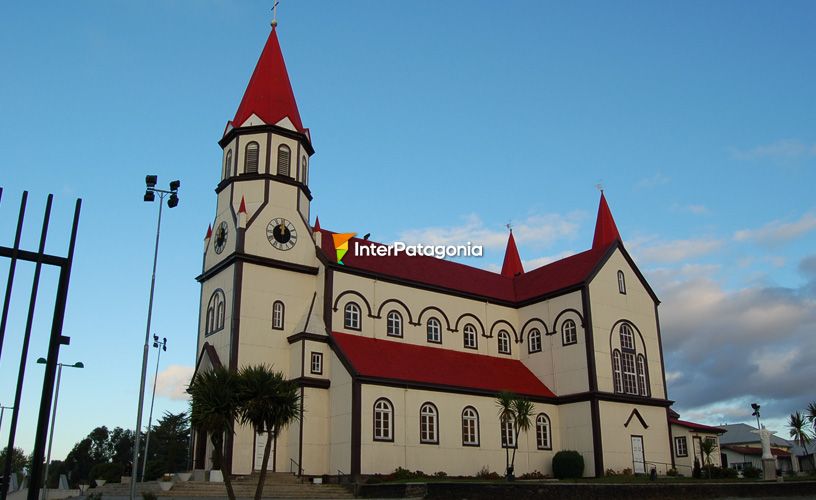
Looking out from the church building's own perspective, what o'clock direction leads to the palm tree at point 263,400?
The palm tree is roughly at 11 o'clock from the church building.

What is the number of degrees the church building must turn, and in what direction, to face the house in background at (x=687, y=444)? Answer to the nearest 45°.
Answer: approximately 180°

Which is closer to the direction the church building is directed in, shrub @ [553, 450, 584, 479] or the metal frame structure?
the metal frame structure

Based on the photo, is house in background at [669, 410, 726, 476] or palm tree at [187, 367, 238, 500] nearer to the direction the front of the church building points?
the palm tree

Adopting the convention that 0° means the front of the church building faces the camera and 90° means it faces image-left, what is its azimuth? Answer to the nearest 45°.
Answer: approximately 45°

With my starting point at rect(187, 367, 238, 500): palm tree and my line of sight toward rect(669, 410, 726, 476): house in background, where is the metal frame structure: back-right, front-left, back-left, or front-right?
back-right

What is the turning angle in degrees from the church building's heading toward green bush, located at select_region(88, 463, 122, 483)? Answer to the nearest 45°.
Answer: approximately 45° to its right

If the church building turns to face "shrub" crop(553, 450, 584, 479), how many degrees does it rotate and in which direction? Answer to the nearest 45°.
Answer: approximately 135° to its left

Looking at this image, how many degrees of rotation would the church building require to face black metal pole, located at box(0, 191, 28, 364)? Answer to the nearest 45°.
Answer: approximately 45° to its left
